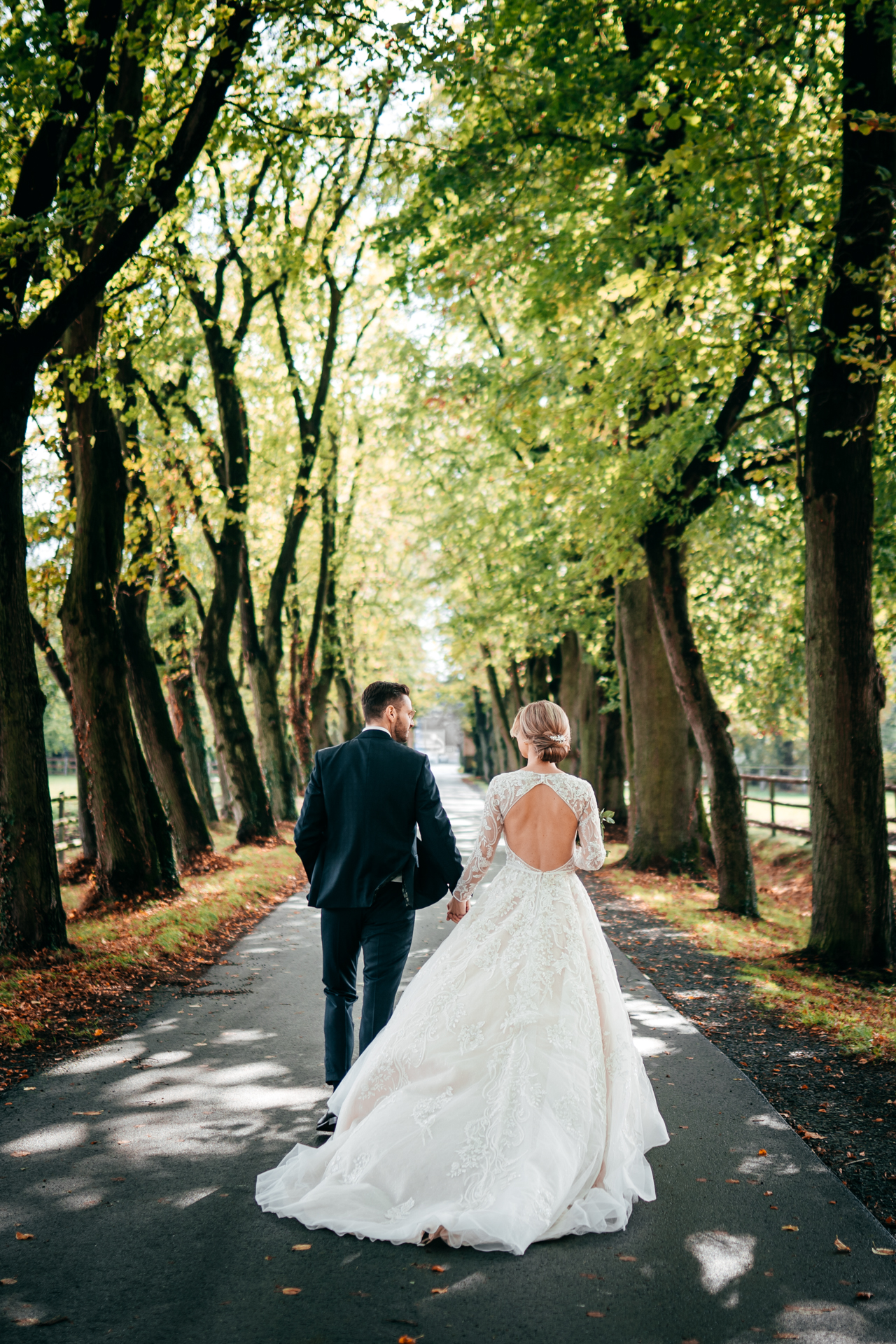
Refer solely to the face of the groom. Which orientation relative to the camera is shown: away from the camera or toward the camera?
away from the camera

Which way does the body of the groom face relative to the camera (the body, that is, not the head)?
away from the camera

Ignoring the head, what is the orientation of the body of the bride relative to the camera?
away from the camera
